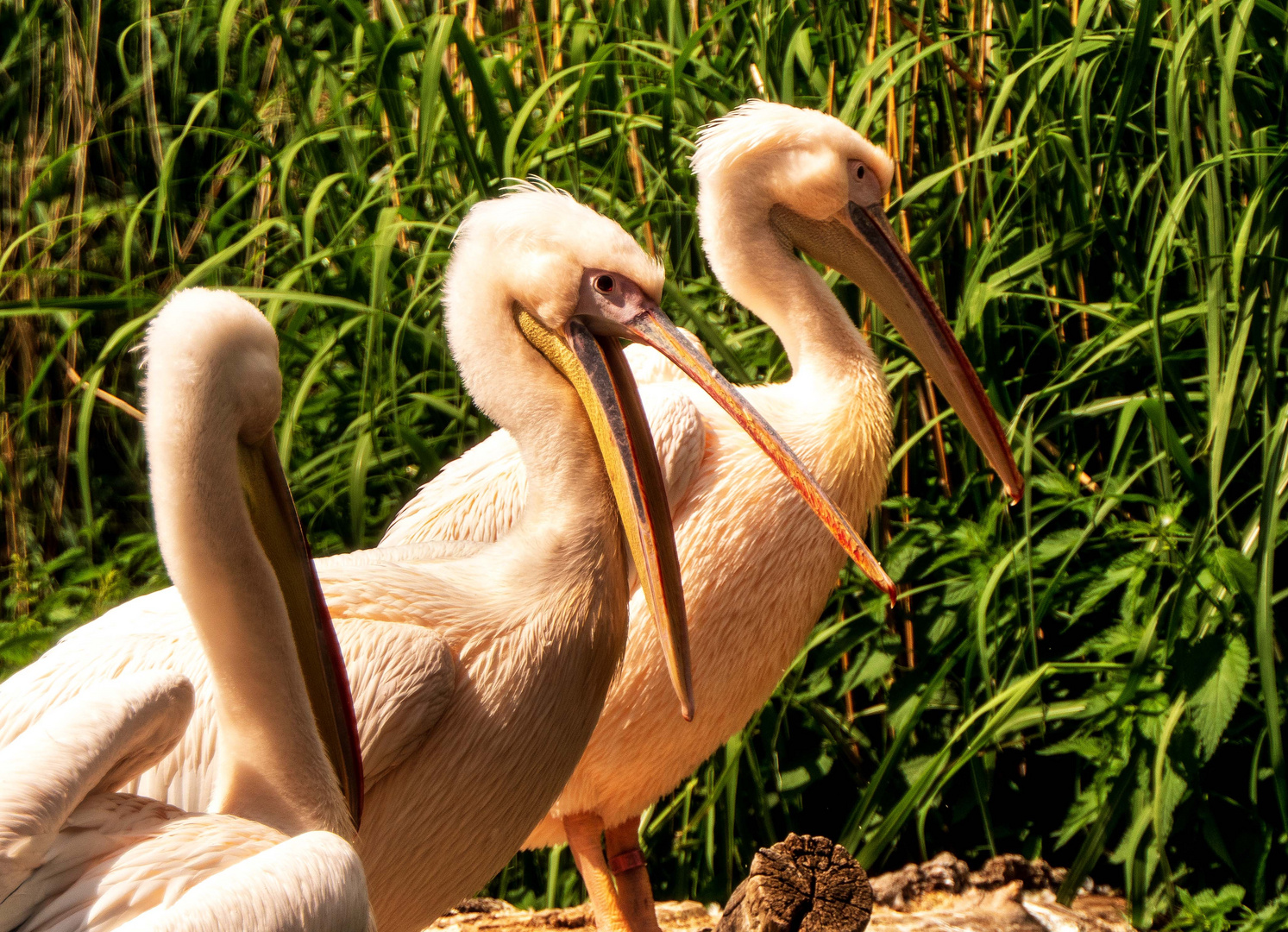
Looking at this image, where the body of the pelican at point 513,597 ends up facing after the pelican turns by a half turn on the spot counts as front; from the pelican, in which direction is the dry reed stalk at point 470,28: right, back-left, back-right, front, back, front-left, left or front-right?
right

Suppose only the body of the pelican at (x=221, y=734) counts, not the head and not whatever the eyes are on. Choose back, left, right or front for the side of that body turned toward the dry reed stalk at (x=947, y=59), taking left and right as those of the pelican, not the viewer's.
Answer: front

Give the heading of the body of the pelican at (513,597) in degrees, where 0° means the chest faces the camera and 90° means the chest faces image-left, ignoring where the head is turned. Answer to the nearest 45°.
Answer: approximately 270°

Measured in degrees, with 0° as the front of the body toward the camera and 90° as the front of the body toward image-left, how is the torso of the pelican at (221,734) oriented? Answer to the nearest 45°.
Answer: approximately 225°

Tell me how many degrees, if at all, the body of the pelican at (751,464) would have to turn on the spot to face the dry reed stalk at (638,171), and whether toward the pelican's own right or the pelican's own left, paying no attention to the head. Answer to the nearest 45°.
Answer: approximately 90° to the pelican's own left

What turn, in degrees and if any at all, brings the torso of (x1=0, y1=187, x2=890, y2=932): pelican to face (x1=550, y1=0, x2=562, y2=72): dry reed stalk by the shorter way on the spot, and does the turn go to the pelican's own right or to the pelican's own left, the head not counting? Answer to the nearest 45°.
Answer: approximately 90° to the pelican's own left

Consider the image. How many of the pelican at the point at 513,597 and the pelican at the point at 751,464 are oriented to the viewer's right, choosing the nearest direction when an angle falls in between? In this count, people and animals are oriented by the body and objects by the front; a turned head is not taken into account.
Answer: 2

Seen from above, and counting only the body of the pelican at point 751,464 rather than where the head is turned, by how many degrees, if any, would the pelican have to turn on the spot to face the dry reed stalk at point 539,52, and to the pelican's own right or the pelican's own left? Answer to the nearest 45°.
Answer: approximately 90° to the pelican's own left

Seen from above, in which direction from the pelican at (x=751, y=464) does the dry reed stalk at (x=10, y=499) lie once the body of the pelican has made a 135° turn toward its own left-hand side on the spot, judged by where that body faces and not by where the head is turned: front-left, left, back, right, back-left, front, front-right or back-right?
front

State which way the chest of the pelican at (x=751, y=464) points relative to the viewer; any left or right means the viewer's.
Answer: facing to the right of the viewer
